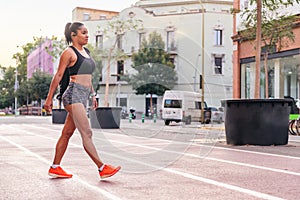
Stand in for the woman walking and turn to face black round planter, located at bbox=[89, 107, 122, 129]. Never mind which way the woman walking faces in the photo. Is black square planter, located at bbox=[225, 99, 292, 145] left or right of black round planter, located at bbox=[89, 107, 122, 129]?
right

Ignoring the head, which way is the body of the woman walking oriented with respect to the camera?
to the viewer's right

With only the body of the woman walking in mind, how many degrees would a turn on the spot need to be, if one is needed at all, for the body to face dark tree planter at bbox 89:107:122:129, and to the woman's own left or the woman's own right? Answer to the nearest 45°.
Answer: approximately 90° to the woman's own left

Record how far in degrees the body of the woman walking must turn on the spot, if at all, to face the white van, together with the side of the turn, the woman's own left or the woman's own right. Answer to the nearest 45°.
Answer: approximately 90° to the woman's own left

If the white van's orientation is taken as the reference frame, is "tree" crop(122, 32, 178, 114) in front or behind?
behind

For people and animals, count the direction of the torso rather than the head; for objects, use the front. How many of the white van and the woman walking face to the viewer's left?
0

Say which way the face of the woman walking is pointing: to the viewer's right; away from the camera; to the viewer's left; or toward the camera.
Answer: to the viewer's right
